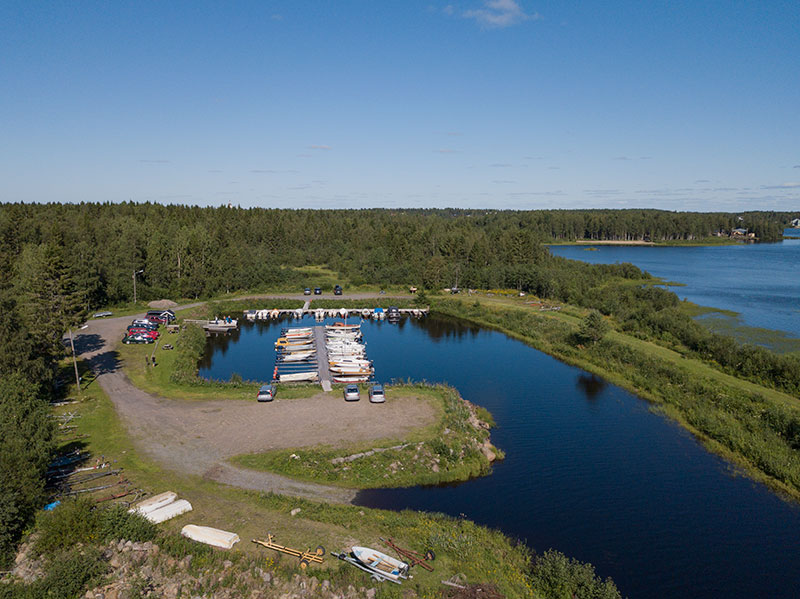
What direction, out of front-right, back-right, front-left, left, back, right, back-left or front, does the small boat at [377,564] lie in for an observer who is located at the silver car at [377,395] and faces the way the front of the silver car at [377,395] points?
back

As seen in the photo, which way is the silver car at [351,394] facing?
away from the camera

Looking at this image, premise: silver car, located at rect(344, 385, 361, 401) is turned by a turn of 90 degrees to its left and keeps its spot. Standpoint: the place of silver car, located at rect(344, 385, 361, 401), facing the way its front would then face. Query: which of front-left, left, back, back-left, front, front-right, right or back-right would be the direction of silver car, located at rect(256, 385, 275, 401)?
front

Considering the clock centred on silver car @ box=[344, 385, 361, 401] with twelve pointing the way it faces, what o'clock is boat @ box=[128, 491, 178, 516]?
The boat is roughly at 7 o'clock from the silver car.

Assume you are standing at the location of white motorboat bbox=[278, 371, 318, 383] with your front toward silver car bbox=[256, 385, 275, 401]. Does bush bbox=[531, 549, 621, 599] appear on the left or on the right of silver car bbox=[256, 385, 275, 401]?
left

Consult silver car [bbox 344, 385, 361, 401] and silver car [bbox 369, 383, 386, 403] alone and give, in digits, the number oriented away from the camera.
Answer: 2

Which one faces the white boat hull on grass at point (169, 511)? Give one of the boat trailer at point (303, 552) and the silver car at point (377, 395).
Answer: the boat trailer

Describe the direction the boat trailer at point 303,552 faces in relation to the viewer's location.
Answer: facing away from the viewer and to the left of the viewer

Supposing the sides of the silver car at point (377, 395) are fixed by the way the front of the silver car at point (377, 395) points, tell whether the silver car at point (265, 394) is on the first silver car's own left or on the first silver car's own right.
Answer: on the first silver car's own left

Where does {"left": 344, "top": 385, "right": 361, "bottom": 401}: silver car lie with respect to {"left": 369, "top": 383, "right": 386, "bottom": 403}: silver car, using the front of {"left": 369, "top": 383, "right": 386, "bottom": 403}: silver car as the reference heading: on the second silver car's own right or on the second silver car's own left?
on the second silver car's own left

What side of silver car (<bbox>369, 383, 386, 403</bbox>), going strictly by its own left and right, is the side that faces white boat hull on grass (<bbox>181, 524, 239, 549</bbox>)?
back

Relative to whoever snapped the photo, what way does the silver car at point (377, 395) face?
facing away from the viewer

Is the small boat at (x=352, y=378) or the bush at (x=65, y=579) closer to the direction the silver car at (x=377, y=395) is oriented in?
the small boat

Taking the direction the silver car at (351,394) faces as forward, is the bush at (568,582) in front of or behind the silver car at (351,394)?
behind

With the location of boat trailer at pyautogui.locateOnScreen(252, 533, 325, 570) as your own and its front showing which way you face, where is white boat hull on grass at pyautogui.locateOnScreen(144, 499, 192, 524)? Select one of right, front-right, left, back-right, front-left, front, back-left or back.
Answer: front

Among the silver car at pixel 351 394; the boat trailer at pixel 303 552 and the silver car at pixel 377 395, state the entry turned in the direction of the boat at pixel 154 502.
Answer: the boat trailer
